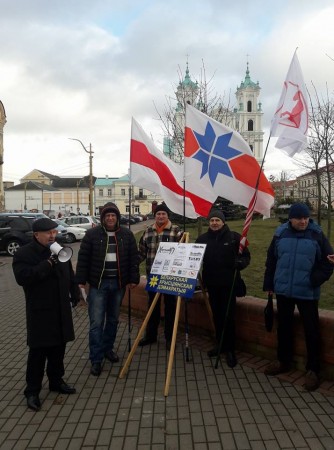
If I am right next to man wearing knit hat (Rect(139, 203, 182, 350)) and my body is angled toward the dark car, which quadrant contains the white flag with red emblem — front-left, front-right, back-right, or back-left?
back-right

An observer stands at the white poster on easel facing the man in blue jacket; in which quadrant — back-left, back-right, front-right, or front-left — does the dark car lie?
back-left

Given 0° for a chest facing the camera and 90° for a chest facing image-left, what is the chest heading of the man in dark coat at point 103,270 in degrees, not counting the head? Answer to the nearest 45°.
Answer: approximately 0°

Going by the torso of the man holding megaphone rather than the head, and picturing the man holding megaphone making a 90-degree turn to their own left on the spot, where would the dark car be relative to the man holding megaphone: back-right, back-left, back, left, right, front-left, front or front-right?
front-left

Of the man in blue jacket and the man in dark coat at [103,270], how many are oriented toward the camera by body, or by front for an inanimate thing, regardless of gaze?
2

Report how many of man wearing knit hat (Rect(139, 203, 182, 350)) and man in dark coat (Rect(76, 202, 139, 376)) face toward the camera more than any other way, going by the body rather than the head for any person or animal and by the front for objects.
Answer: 2

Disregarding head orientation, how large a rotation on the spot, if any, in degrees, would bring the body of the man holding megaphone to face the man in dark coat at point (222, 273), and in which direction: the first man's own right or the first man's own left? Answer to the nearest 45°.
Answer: approximately 45° to the first man's own left

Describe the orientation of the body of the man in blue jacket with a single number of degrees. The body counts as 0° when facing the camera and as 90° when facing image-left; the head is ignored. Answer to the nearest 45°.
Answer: approximately 0°

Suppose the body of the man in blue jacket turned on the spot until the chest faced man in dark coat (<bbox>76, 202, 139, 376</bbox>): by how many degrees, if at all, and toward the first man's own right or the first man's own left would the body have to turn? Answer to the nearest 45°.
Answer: approximately 90° to the first man's own right
